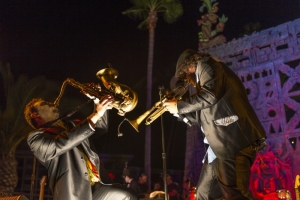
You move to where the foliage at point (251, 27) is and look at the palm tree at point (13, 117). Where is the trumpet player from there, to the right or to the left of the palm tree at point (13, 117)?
left

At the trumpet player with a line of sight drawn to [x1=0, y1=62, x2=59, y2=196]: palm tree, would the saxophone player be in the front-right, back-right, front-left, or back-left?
front-left

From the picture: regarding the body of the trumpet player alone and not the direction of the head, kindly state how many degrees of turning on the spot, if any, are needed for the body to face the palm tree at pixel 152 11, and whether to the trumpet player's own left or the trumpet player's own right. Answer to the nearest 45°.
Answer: approximately 90° to the trumpet player's own right

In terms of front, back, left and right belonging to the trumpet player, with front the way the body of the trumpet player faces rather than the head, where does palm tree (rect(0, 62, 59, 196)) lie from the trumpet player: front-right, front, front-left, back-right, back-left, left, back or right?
front-right

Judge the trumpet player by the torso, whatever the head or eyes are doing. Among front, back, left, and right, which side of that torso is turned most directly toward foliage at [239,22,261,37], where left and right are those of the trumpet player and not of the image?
right

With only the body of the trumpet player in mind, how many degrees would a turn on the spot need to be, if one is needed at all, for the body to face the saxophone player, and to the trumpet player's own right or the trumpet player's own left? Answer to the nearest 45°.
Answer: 0° — they already face them

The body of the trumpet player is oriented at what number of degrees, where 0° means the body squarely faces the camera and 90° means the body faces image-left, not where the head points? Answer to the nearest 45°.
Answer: approximately 90°

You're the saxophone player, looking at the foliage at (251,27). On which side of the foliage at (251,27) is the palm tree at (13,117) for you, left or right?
left

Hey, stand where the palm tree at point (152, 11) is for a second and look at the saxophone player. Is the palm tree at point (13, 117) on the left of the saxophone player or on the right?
right

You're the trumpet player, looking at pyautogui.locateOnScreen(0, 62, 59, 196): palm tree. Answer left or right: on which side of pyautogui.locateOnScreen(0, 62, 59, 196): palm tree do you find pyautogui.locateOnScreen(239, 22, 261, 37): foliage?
right

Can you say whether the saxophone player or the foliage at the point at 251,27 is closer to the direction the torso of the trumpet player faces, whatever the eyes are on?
the saxophone player

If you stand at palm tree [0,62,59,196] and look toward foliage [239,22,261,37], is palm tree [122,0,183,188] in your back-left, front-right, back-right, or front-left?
front-left
